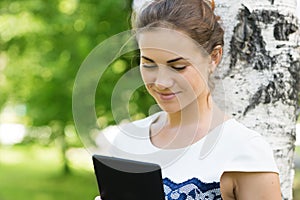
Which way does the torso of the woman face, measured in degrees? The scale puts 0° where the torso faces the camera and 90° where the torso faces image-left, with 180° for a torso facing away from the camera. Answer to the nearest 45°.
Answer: approximately 45°
